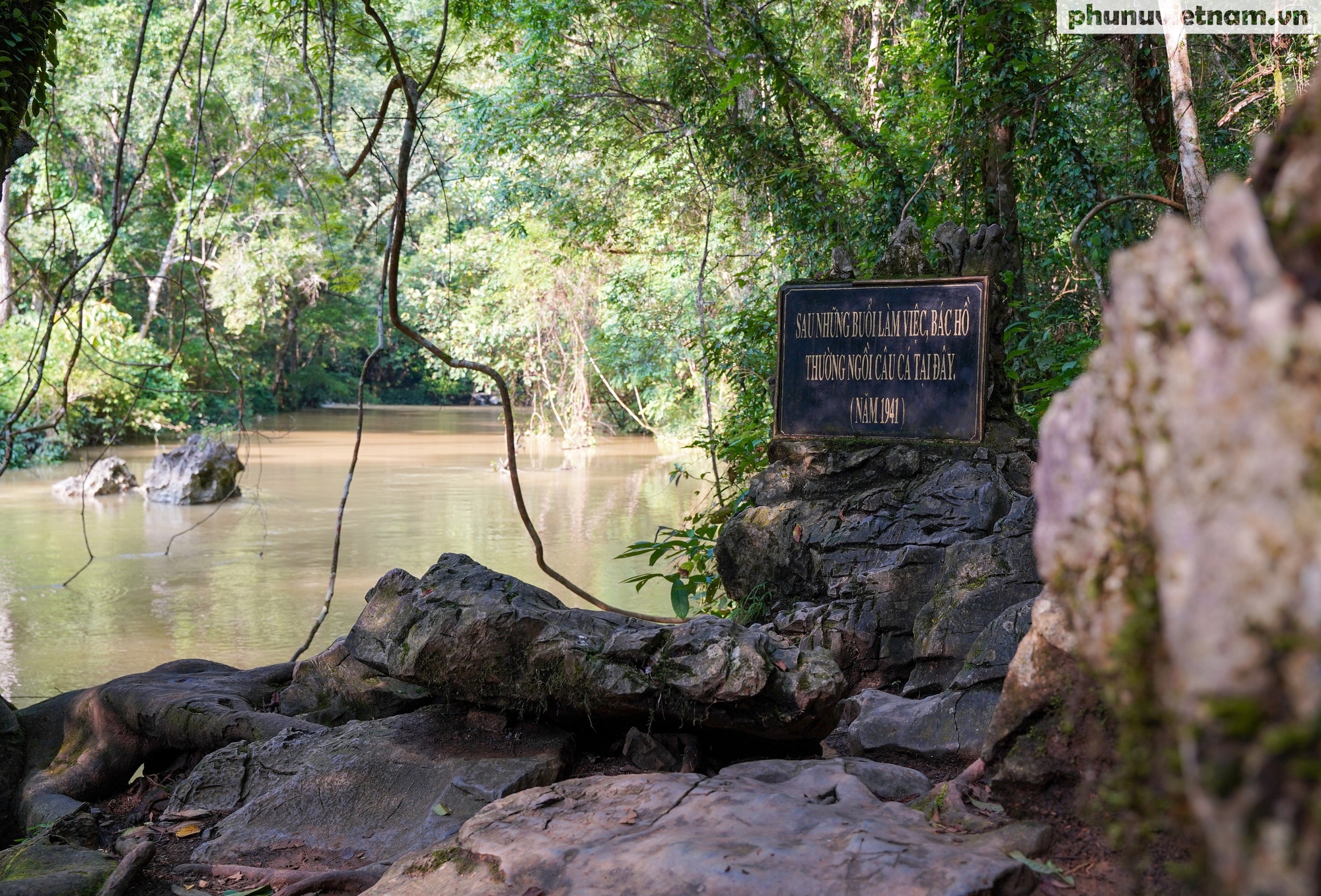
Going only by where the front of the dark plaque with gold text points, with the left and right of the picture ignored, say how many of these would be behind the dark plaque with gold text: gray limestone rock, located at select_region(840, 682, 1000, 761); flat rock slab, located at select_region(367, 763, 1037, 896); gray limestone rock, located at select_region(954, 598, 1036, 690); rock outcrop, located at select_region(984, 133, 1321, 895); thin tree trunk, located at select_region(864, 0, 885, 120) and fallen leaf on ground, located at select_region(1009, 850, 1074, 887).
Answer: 1

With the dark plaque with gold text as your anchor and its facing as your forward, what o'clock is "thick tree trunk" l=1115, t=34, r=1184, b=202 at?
The thick tree trunk is roughly at 7 o'clock from the dark plaque with gold text.

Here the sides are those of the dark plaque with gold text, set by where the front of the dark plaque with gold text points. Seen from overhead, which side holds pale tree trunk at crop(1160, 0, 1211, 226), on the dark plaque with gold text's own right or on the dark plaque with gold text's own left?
on the dark plaque with gold text's own left

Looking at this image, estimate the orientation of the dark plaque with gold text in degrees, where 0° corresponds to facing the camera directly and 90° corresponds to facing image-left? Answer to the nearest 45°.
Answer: approximately 0°

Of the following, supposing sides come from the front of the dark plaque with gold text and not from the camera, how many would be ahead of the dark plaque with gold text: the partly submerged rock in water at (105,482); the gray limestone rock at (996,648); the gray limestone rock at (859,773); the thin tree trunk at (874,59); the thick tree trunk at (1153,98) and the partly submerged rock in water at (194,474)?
2

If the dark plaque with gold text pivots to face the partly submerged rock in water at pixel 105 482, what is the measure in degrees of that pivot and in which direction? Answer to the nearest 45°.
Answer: approximately 135° to its right

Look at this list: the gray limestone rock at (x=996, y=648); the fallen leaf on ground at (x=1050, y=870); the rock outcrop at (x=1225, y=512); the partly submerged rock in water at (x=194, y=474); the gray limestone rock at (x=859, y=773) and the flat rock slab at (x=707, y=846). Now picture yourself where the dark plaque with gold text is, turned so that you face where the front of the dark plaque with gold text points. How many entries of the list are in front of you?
5

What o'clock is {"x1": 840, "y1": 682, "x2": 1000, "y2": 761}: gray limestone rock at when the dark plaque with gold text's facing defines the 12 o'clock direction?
The gray limestone rock is roughly at 12 o'clock from the dark plaque with gold text.

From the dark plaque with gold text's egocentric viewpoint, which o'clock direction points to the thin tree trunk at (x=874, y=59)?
The thin tree trunk is roughly at 6 o'clock from the dark plaque with gold text.

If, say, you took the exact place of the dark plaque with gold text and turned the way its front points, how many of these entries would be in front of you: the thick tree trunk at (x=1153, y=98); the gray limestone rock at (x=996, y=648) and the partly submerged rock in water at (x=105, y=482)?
1

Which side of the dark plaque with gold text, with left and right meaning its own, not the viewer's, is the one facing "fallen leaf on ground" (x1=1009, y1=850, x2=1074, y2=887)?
front

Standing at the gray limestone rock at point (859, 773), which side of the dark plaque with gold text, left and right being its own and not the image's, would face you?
front

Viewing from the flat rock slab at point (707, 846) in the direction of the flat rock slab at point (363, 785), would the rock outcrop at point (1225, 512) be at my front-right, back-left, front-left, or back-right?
back-left

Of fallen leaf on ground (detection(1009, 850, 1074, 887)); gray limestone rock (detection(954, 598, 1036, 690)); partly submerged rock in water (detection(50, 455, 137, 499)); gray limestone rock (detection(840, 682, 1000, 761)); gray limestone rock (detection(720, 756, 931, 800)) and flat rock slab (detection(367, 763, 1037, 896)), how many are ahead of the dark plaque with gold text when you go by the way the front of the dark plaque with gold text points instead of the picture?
5

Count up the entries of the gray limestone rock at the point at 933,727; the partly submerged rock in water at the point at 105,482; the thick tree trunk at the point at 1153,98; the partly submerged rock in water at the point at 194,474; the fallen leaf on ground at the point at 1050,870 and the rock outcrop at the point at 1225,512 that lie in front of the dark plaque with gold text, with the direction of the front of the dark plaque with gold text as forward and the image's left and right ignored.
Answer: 3

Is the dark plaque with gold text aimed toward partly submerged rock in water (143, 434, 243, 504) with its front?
no

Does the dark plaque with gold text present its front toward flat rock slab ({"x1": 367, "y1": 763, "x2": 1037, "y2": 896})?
yes

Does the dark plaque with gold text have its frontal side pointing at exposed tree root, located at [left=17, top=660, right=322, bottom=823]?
no

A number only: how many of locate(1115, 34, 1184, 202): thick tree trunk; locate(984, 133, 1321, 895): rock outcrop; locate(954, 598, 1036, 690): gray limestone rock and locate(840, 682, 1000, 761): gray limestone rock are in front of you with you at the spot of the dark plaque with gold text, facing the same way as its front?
3

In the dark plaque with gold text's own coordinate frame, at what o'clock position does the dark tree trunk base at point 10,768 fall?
The dark tree trunk base is roughly at 2 o'clock from the dark plaque with gold text.

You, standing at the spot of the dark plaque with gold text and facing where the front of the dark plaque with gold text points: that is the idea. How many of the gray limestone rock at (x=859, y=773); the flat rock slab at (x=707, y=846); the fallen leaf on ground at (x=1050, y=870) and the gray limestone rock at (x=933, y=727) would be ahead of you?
4
